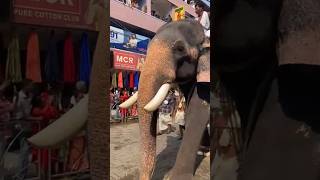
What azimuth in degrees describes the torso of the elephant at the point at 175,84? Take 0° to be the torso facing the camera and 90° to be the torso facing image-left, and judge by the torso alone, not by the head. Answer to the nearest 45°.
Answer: approximately 45°

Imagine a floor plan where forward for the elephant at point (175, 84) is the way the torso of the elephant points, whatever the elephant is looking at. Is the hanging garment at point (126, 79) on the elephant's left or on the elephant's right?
on the elephant's right
